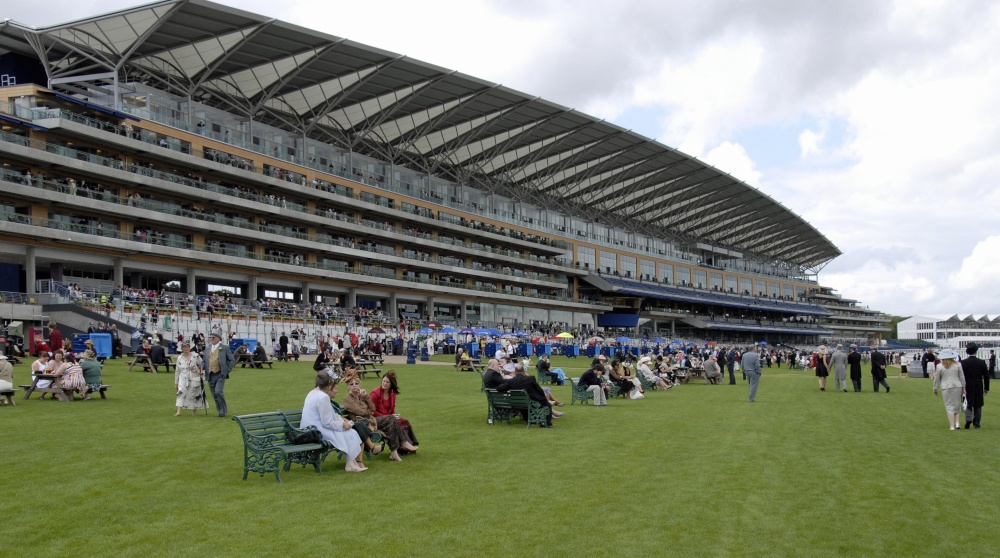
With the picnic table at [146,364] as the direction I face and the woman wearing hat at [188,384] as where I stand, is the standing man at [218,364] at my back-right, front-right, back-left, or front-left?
back-right

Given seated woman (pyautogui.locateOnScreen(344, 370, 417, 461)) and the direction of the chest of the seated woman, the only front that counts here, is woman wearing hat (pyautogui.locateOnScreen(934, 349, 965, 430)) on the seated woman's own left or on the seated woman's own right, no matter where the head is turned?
on the seated woman's own left

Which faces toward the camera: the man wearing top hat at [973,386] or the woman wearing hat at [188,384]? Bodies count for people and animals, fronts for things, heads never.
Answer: the woman wearing hat

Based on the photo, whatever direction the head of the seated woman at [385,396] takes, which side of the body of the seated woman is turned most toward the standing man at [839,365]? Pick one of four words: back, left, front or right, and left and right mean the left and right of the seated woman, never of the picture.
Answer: left

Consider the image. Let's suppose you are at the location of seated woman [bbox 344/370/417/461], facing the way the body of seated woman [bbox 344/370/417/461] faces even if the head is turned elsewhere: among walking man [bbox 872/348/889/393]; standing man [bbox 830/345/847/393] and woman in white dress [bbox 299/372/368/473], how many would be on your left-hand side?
2

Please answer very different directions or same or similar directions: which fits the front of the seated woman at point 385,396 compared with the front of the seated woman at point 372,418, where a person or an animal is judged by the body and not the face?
same or similar directions

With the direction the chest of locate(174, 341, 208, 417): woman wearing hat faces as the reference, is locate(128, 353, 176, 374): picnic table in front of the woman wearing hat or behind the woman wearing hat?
behind
